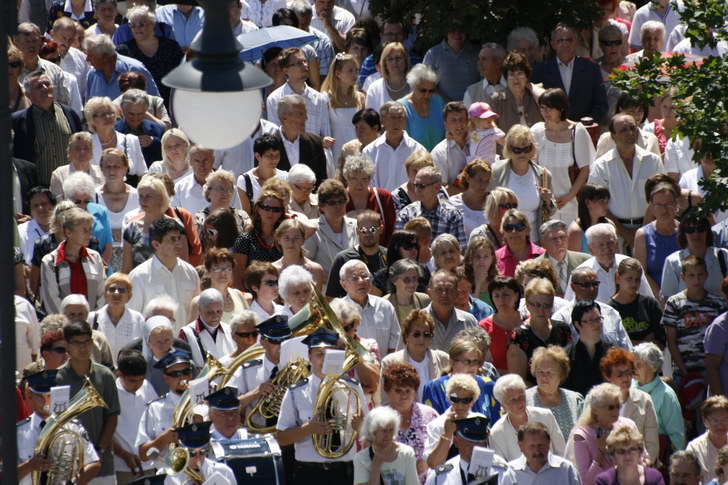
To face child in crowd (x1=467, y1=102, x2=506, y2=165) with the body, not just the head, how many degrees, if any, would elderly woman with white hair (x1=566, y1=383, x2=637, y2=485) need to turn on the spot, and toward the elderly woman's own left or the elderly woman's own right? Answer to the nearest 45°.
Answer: approximately 180°

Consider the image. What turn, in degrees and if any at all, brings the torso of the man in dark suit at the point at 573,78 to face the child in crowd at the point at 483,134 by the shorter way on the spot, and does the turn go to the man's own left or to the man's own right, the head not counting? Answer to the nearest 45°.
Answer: approximately 45° to the man's own right

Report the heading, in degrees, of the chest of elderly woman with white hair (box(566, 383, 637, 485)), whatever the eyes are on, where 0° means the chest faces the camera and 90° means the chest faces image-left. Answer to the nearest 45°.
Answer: approximately 315°

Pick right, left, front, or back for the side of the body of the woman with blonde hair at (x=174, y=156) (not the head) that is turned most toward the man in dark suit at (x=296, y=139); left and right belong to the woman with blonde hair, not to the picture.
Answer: left

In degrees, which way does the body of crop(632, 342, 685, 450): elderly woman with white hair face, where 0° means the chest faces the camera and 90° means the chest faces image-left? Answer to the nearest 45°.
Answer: approximately 90°

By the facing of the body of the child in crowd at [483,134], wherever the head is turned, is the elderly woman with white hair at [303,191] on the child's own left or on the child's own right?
on the child's own right

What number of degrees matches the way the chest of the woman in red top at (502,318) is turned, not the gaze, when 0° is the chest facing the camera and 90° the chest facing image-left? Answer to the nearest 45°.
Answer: approximately 0°

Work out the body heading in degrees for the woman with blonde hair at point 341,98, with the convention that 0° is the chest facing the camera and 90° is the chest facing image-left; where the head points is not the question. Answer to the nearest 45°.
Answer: approximately 315°
